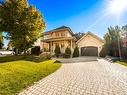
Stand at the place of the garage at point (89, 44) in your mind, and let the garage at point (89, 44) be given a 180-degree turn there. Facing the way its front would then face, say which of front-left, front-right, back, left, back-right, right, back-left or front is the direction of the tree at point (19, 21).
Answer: back-left

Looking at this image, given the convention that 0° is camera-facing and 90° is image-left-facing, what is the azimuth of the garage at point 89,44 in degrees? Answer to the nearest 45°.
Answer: approximately 0°
